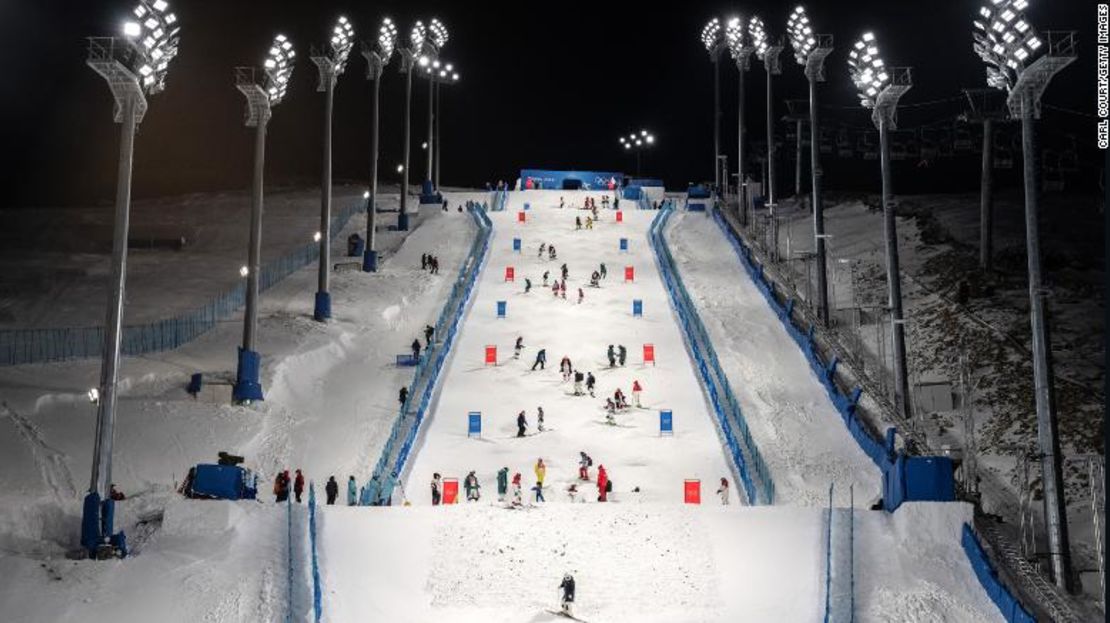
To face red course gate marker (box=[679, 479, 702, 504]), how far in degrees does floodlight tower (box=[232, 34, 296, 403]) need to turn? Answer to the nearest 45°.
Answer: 0° — it already faces it

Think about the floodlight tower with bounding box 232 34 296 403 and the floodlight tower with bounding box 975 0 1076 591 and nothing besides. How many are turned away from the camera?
0

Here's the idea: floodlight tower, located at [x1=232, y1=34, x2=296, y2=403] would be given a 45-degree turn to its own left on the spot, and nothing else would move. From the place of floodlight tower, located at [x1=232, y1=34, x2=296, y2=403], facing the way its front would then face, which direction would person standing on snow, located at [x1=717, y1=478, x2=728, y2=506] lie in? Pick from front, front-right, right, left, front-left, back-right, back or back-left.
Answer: front-right

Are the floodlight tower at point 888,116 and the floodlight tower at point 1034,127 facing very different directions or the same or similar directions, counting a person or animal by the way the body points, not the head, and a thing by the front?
same or similar directions

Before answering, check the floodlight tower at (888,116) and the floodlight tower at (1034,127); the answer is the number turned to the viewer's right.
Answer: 0

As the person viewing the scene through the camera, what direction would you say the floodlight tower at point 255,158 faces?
facing the viewer and to the right of the viewer

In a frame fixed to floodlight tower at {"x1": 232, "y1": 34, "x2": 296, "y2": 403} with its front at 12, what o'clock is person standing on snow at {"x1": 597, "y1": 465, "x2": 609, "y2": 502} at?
The person standing on snow is roughly at 12 o'clock from the floodlight tower.

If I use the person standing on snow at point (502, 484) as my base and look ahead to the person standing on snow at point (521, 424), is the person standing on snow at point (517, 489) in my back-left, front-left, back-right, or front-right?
back-right

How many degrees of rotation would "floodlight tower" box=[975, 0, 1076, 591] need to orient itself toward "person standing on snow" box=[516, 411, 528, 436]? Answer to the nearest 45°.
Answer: approximately 45° to its right

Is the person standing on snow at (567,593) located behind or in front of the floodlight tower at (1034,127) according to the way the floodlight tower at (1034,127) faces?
in front

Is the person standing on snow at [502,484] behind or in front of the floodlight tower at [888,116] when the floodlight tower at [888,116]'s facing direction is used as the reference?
in front

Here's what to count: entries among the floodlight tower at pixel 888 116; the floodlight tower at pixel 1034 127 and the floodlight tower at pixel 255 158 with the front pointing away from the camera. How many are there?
0

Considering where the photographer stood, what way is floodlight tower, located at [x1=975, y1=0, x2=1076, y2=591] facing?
facing the viewer and to the left of the viewer

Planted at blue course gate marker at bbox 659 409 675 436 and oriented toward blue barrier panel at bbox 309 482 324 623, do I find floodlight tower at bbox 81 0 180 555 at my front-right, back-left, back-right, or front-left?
front-right
